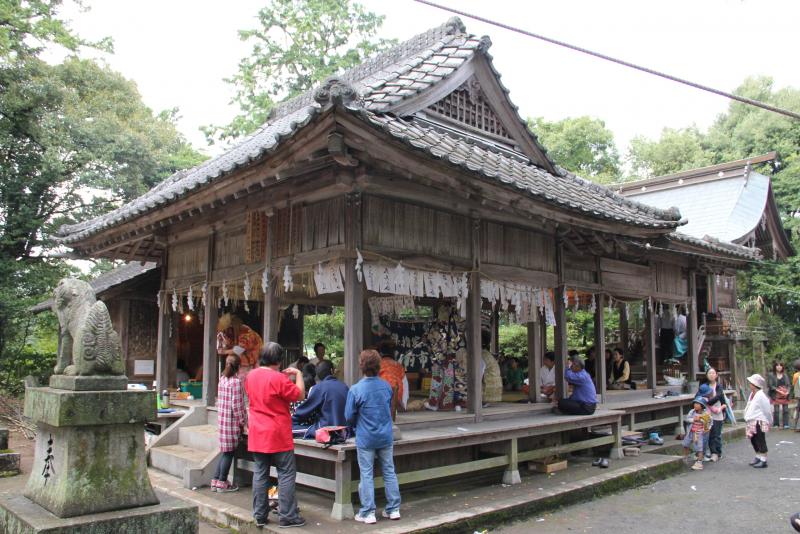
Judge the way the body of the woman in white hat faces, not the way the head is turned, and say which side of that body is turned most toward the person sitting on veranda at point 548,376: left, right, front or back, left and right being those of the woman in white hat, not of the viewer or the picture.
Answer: front

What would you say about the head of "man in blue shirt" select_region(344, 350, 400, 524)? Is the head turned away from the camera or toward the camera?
away from the camera

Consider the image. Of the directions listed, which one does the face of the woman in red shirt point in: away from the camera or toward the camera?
away from the camera

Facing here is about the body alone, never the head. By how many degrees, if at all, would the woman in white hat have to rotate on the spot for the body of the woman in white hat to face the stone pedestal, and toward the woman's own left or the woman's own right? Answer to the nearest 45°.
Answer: approximately 45° to the woman's own left

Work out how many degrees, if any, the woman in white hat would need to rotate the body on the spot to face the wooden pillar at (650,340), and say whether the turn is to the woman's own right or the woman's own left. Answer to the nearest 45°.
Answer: approximately 45° to the woman's own right

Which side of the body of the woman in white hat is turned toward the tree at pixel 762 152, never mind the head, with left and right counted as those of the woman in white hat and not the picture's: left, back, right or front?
right

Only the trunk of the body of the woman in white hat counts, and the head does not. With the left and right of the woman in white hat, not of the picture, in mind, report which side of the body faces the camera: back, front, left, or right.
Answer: left

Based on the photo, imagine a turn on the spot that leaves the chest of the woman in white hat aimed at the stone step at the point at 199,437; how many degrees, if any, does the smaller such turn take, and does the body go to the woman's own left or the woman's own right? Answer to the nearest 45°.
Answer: approximately 45° to the woman's own left

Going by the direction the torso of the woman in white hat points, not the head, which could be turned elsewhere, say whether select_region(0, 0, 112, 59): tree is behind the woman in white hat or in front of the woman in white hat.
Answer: in front

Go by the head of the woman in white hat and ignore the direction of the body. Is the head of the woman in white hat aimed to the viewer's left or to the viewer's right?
to the viewer's left

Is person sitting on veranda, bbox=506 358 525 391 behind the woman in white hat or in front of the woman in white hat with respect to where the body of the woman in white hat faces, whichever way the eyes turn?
in front
